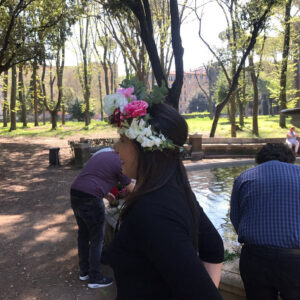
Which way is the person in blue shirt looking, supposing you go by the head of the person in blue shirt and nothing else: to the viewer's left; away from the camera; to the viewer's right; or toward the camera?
away from the camera

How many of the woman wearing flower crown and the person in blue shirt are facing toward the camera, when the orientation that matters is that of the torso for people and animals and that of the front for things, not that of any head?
0

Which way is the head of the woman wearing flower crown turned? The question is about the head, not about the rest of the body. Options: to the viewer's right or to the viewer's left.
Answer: to the viewer's left

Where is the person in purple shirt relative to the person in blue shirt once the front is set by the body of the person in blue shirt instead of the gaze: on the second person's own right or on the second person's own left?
on the second person's own left

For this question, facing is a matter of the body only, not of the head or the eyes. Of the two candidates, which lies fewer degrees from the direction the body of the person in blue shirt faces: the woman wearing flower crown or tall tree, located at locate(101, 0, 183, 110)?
the tall tree

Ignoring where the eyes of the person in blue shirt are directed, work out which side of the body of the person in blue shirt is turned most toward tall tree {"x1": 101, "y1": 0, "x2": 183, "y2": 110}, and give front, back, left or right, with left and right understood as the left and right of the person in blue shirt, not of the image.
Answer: front

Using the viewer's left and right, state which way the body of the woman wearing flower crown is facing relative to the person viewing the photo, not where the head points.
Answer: facing away from the viewer and to the left of the viewer

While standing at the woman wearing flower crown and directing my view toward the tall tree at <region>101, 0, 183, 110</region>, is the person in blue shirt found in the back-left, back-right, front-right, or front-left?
front-right

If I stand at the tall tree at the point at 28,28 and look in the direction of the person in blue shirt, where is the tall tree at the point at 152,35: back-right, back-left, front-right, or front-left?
front-left

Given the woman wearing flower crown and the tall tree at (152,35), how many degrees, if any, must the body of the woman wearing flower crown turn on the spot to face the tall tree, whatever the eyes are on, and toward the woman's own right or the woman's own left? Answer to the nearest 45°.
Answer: approximately 45° to the woman's own right

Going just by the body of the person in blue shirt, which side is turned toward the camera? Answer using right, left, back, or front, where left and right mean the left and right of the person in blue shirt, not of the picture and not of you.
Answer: back

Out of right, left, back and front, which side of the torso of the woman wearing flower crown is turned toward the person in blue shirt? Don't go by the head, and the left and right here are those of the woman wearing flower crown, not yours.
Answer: right

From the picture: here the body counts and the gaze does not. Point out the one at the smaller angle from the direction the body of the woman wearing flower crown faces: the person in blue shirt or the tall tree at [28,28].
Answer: the tall tree
